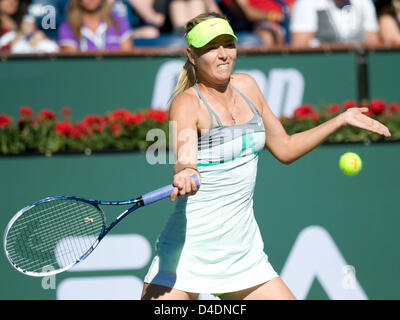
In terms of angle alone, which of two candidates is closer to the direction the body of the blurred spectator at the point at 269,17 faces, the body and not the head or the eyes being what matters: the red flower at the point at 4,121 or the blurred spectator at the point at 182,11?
the red flower

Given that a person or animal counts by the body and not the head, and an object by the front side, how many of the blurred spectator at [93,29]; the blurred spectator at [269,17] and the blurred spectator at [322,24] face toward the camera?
3

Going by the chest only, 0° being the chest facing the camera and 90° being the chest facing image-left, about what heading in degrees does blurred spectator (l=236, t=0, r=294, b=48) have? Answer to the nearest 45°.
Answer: approximately 0°

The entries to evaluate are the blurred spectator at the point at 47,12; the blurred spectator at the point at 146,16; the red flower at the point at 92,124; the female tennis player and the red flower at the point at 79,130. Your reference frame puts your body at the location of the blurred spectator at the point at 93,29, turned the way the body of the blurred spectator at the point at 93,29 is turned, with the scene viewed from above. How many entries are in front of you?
3

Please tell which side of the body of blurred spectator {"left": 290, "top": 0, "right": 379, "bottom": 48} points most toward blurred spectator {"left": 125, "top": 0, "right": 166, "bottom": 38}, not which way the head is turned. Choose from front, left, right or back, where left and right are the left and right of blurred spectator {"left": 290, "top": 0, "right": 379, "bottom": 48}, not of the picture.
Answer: right

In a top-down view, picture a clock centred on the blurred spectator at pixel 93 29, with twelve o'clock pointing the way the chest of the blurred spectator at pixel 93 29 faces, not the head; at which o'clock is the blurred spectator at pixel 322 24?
the blurred spectator at pixel 322 24 is roughly at 9 o'clock from the blurred spectator at pixel 93 29.

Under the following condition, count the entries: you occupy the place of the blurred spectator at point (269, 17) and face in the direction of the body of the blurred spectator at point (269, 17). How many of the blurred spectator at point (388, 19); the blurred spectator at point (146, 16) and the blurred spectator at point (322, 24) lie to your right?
1

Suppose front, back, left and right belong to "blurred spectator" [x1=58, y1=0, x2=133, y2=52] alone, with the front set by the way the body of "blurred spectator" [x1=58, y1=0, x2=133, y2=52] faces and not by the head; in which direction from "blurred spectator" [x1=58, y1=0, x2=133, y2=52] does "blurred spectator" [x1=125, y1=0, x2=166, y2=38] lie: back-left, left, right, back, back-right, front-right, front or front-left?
back-left

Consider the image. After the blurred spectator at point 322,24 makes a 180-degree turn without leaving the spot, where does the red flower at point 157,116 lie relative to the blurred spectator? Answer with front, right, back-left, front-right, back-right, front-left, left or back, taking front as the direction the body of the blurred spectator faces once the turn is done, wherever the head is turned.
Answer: back-left

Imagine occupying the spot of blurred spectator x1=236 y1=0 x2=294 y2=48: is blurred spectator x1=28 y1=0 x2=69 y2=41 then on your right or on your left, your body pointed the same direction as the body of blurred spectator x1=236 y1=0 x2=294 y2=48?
on your right

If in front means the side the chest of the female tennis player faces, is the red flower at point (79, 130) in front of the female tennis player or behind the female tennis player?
behind

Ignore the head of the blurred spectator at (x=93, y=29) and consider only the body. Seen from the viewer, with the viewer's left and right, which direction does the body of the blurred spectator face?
facing the viewer

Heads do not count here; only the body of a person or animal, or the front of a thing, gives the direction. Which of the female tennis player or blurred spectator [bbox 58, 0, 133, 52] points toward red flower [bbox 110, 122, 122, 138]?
the blurred spectator

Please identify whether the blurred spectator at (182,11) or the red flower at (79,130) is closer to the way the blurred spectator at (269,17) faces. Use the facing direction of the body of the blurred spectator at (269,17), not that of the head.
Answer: the red flower

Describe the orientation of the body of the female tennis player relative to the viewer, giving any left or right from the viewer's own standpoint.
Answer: facing the viewer and to the right of the viewer
